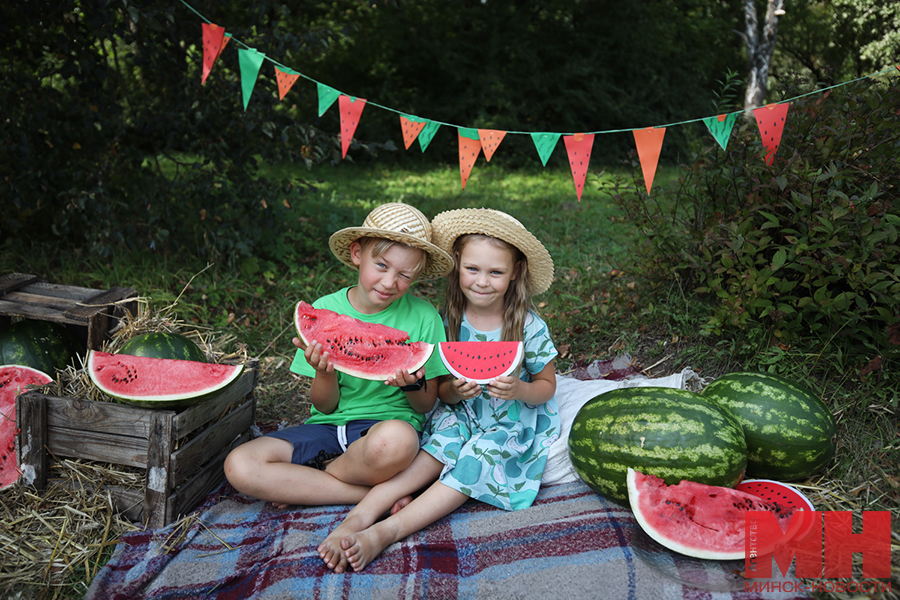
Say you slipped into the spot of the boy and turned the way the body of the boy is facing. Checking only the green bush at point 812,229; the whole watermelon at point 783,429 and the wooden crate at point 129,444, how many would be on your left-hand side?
2

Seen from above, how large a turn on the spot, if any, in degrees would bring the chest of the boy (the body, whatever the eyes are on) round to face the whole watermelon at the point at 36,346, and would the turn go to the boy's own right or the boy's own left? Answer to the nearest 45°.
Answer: approximately 90° to the boy's own right

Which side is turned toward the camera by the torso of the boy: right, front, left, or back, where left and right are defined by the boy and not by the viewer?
front

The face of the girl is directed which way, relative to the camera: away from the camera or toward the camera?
toward the camera

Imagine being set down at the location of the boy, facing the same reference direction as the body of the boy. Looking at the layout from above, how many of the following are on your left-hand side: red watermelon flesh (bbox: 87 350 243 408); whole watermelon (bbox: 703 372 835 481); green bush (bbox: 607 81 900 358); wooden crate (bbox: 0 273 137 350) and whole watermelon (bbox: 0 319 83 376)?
2

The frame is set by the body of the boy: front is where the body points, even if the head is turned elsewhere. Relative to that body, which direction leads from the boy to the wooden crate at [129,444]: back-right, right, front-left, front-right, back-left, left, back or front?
right

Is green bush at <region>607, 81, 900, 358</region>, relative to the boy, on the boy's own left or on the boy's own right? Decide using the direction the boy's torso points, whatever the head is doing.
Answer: on the boy's own left

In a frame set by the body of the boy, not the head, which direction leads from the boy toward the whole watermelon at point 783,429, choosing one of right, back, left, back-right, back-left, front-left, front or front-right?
left

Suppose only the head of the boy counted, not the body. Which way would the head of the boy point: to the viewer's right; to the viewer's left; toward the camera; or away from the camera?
toward the camera

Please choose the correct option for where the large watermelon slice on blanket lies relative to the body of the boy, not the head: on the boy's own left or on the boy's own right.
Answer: on the boy's own left

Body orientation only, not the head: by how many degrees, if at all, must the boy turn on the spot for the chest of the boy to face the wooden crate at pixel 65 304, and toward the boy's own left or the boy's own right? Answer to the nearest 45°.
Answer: approximately 135° to the boy's own right

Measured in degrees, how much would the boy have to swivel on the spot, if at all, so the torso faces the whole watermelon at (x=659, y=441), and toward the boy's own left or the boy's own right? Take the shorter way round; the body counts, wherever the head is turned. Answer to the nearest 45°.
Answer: approximately 90° to the boy's own left
